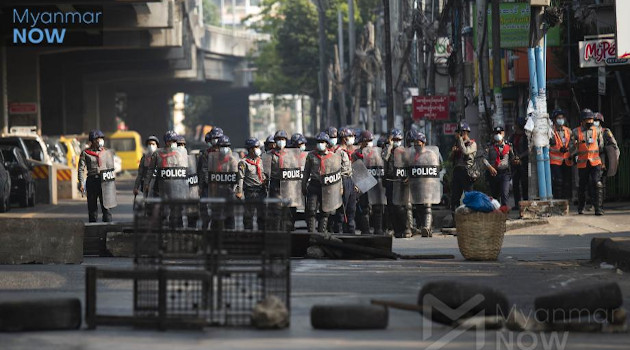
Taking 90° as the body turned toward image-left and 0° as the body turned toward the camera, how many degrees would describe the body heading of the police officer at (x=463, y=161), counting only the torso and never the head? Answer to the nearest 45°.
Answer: approximately 45°

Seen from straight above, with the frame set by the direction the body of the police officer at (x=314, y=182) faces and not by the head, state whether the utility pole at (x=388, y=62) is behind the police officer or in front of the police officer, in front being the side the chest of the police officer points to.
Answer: behind

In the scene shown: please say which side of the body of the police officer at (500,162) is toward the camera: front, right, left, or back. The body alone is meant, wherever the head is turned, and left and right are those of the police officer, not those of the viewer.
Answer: front

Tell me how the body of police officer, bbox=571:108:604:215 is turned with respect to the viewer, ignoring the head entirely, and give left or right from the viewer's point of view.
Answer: facing the viewer

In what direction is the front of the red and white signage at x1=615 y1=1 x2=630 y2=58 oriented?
toward the camera

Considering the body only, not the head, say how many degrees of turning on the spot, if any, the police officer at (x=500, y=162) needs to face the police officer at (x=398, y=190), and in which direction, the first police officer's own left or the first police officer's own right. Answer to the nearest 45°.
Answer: approximately 45° to the first police officer's own right

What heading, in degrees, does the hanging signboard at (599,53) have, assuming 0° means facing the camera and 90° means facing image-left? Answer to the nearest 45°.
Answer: approximately 0°
